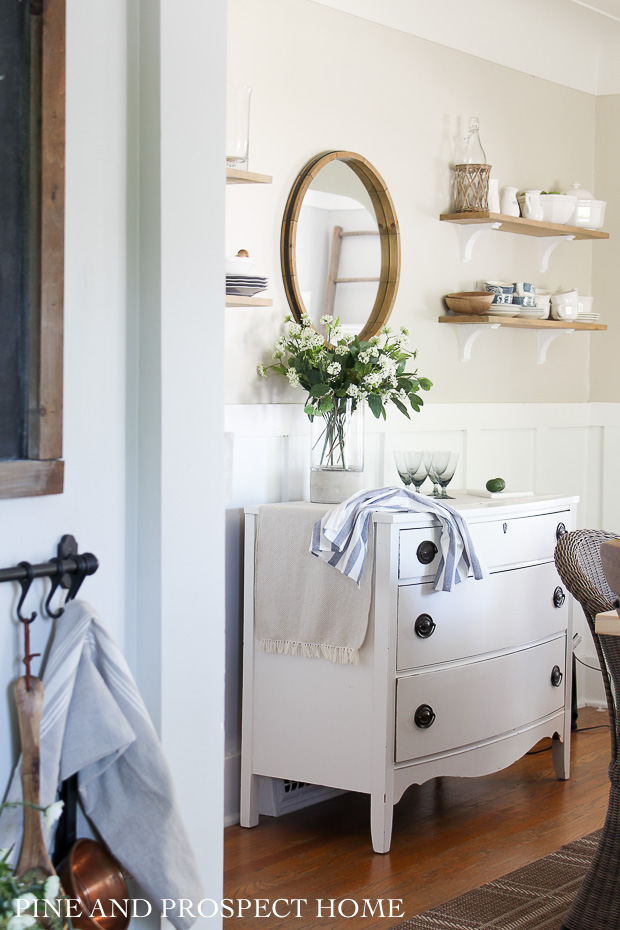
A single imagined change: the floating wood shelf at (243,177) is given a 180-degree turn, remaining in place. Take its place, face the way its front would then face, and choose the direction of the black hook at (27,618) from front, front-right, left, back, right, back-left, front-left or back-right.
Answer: back-left

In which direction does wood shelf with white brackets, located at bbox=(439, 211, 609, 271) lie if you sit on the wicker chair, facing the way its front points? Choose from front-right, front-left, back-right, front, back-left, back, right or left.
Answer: left

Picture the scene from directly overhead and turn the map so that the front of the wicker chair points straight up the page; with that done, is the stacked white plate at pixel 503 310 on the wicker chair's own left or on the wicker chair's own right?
on the wicker chair's own left

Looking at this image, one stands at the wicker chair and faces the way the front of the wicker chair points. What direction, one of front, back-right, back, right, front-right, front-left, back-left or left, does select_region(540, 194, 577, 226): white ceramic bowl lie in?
left

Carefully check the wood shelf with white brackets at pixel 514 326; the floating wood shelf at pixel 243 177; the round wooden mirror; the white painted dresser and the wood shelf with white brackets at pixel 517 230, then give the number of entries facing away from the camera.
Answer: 0

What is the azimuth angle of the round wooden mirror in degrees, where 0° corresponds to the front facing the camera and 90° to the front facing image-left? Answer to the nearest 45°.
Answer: approximately 315°

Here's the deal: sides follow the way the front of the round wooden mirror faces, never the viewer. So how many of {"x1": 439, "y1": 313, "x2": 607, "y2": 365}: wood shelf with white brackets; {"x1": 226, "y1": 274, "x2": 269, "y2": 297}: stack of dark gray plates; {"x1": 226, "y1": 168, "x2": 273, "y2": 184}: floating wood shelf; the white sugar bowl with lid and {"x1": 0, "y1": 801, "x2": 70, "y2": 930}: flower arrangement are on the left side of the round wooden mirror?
2

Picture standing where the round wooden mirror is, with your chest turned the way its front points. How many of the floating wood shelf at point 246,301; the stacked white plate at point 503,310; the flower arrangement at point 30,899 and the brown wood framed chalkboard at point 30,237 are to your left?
1

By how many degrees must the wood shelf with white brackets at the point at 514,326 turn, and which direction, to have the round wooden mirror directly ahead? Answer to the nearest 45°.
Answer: approximately 90° to its right

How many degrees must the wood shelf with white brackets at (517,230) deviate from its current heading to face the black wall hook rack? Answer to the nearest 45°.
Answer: approximately 45° to its right

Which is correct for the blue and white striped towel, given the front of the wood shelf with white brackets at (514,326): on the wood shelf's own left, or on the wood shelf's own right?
on the wood shelf's own right

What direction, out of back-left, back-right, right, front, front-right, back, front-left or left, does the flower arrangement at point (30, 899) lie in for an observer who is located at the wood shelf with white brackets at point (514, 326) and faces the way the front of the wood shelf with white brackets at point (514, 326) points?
front-right

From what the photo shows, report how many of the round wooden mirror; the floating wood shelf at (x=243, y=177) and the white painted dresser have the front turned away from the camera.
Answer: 0

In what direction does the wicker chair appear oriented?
to the viewer's right

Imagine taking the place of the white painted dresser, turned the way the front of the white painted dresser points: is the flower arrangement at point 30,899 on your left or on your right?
on your right

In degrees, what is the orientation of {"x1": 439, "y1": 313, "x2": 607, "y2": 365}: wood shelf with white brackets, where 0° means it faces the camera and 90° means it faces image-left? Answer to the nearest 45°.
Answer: approximately 315°

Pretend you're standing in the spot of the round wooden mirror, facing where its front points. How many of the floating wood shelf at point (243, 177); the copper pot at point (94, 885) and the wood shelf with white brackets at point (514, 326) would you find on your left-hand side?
1
